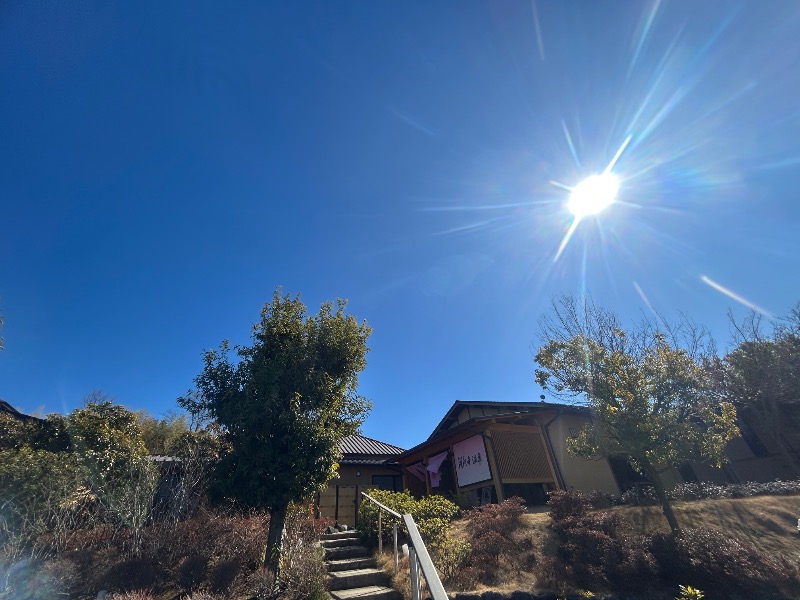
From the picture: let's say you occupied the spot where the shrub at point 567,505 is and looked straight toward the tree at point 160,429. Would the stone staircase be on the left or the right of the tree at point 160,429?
left

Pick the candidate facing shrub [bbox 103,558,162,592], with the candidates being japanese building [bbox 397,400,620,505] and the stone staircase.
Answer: the japanese building

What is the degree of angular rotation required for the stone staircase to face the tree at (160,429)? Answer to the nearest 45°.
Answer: approximately 135° to its right

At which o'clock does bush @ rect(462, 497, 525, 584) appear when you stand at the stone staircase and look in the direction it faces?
The bush is roughly at 9 o'clock from the stone staircase.

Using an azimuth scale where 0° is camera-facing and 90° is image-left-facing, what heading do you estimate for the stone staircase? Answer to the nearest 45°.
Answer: approximately 0°

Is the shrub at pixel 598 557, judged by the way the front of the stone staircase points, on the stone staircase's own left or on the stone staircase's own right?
on the stone staircase's own left

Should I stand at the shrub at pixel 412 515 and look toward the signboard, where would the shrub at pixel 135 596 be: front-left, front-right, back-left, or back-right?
back-left

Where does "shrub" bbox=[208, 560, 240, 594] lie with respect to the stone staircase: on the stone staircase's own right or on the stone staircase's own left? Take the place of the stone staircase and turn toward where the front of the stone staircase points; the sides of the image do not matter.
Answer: on the stone staircase's own right

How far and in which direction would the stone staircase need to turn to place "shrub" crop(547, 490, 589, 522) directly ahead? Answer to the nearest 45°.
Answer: approximately 90° to its left

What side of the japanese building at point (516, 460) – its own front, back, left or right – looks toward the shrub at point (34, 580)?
front

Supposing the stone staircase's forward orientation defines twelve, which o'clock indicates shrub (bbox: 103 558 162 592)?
The shrub is roughly at 3 o'clock from the stone staircase.

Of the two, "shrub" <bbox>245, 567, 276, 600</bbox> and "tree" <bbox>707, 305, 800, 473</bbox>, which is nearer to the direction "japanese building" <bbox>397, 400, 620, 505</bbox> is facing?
the shrub

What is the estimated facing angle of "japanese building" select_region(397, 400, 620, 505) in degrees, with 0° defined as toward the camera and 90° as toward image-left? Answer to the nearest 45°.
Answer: approximately 45°

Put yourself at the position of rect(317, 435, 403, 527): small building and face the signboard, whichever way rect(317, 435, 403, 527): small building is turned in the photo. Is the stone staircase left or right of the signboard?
right

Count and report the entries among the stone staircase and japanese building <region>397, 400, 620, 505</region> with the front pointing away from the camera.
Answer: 0

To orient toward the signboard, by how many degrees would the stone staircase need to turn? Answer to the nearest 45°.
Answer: approximately 135° to its left
